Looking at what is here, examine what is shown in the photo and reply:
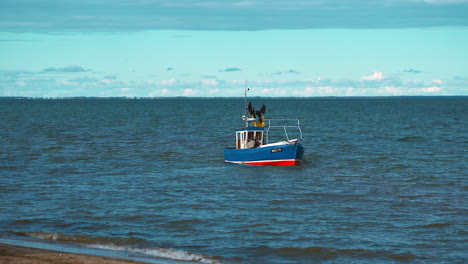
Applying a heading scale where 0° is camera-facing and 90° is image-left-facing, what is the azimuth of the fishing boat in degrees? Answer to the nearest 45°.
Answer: approximately 315°
